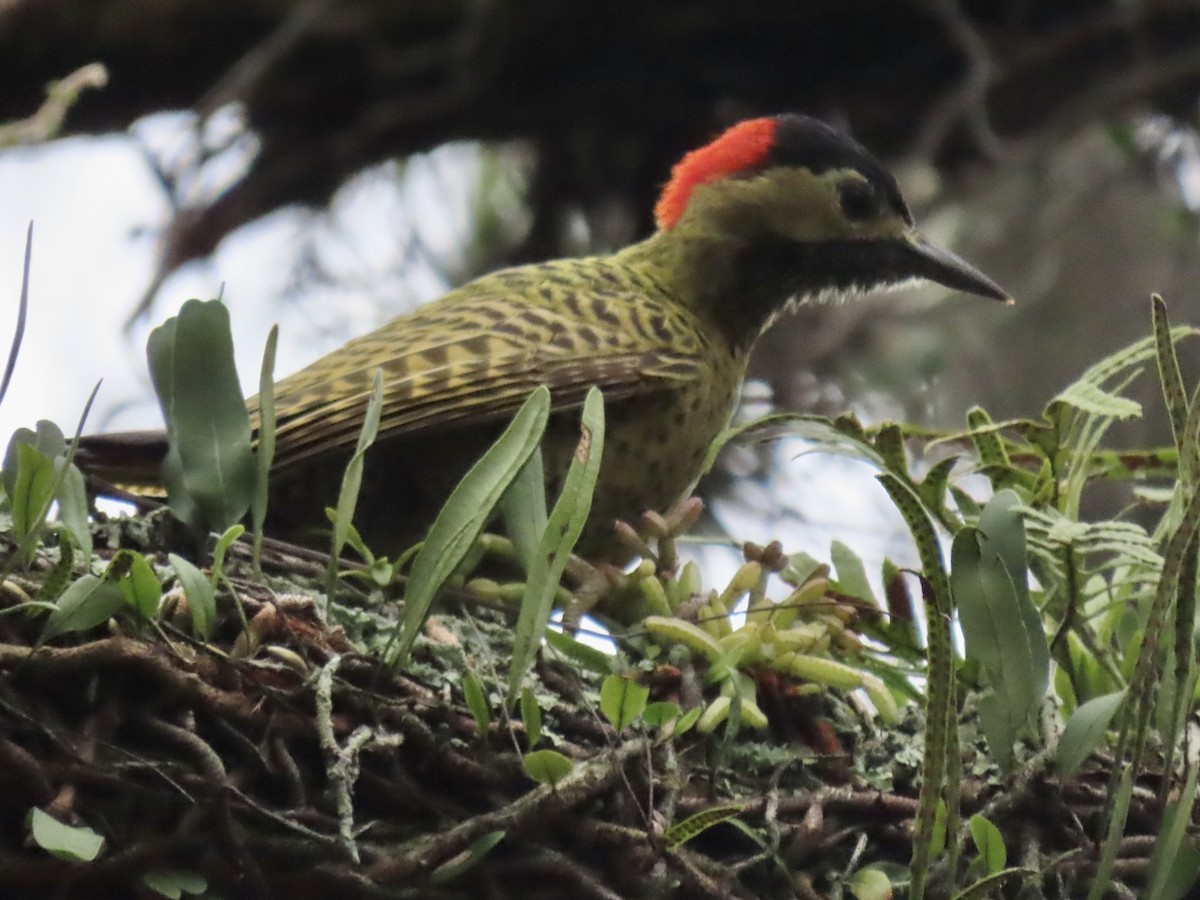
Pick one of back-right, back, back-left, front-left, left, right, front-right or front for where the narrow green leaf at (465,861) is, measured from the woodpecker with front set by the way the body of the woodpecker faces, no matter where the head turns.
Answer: right

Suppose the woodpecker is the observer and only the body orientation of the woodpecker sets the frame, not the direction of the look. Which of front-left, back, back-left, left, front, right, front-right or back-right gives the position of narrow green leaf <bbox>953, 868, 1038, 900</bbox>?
right

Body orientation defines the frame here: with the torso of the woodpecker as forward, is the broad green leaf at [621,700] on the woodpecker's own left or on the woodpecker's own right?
on the woodpecker's own right

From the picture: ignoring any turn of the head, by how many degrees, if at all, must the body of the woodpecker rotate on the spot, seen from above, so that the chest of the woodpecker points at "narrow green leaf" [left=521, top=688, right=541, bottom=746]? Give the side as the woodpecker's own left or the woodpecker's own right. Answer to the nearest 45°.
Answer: approximately 90° to the woodpecker's own right

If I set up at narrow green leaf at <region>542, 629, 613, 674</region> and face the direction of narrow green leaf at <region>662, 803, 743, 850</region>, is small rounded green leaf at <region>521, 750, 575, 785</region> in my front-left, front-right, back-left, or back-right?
front-right

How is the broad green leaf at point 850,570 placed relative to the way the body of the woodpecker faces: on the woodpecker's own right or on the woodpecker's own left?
on the woodpecker's own right

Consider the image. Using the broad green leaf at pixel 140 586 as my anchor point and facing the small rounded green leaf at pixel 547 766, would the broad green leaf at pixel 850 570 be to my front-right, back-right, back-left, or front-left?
front-left

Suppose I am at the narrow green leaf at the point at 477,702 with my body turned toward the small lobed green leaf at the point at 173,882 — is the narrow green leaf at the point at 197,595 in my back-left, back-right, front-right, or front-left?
front-right

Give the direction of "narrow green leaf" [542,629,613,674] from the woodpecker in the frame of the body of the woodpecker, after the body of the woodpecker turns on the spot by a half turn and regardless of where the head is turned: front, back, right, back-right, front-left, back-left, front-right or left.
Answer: left

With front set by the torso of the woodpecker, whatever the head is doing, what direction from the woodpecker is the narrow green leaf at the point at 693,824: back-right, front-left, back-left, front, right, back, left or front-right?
right

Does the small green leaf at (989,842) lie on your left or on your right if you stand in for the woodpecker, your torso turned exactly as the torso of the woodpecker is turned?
on your right

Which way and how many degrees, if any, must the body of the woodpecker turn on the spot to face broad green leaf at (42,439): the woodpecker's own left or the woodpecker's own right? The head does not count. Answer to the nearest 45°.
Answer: approximately 135° to the woodpecker's own right

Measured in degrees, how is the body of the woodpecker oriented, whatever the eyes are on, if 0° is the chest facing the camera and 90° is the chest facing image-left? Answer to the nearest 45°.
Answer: approximately 270°
